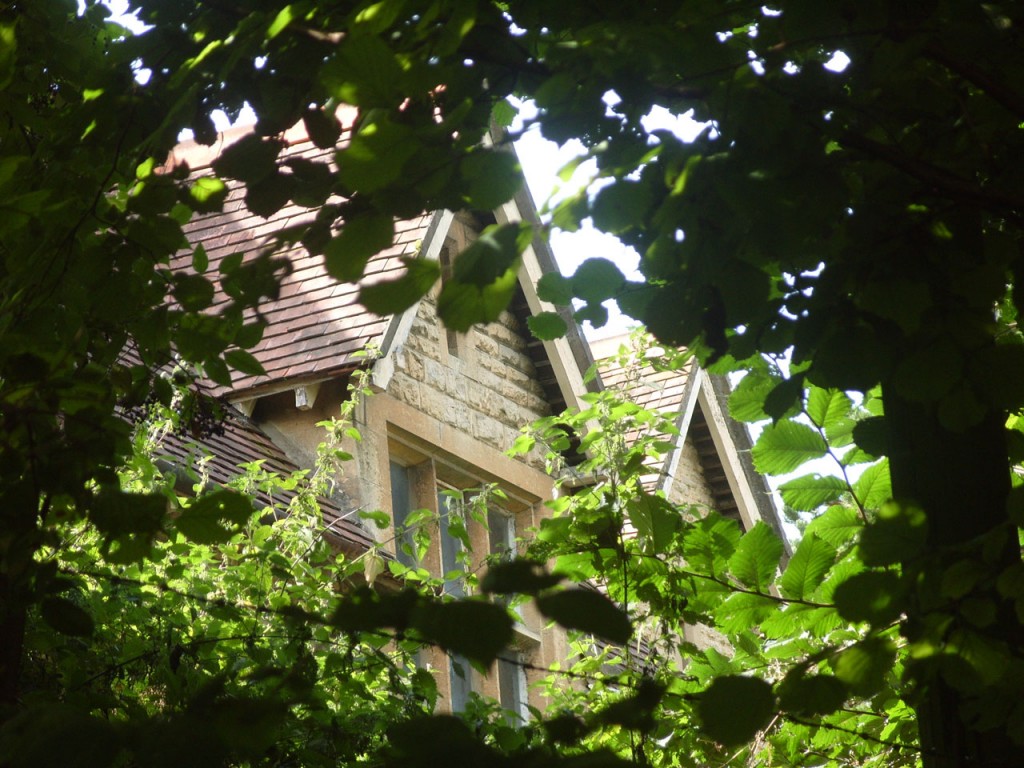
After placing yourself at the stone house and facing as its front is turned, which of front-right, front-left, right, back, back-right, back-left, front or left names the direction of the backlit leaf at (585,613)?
front-right

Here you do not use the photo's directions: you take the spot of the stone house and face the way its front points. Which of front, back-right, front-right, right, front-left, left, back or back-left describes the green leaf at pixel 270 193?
front-right

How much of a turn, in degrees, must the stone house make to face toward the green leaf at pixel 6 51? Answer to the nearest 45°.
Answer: approximately 45° to its right

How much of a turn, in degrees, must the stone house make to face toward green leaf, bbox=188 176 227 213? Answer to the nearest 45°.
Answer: approximately 45° to its right

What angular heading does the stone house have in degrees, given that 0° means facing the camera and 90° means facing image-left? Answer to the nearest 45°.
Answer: approximately 315°
